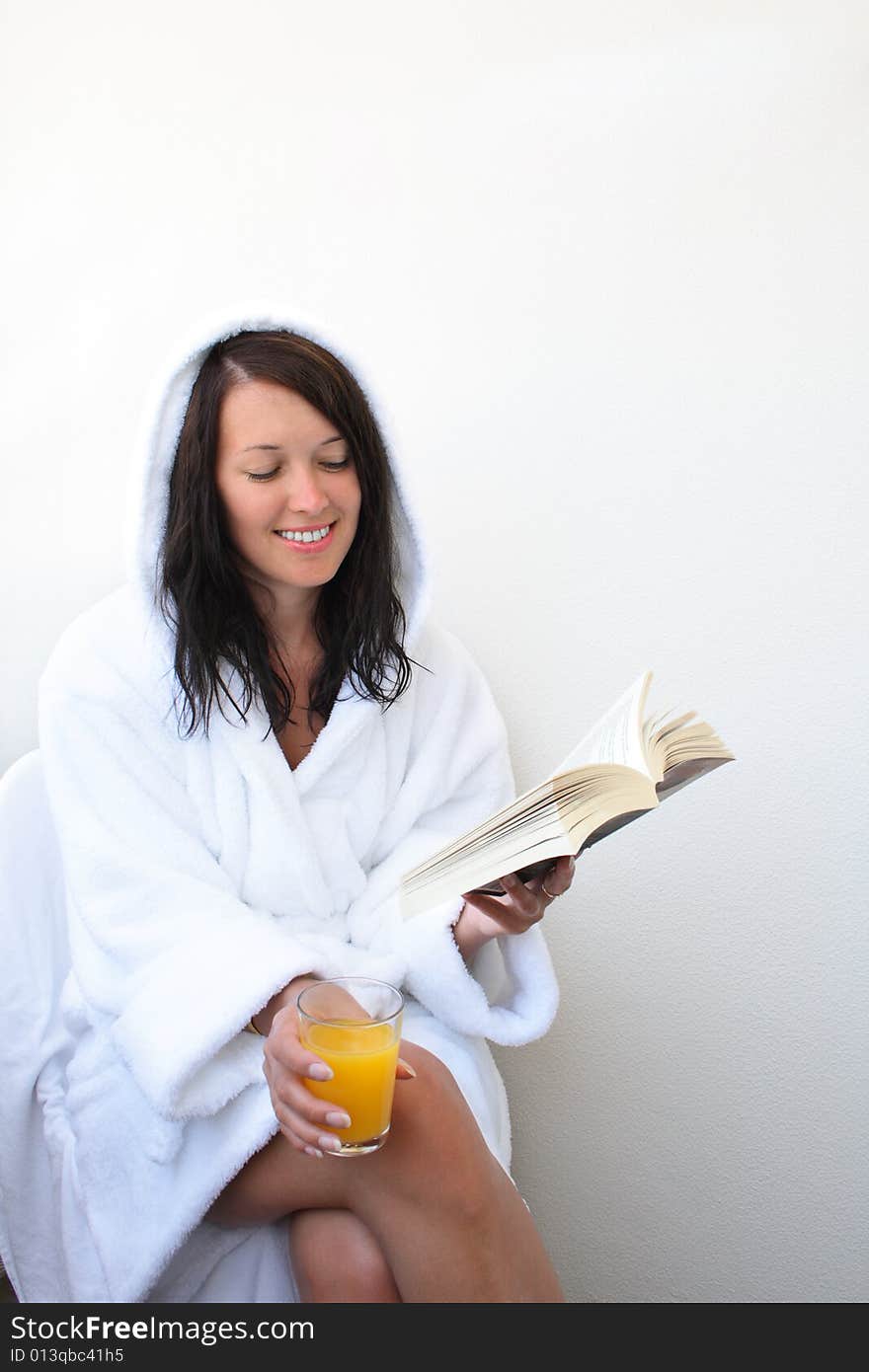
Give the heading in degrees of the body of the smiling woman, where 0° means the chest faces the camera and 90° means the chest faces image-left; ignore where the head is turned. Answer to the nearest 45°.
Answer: approximately 315°

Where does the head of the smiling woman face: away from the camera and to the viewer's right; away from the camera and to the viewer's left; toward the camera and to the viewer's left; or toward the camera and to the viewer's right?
toward the camera and to the viewer's right
